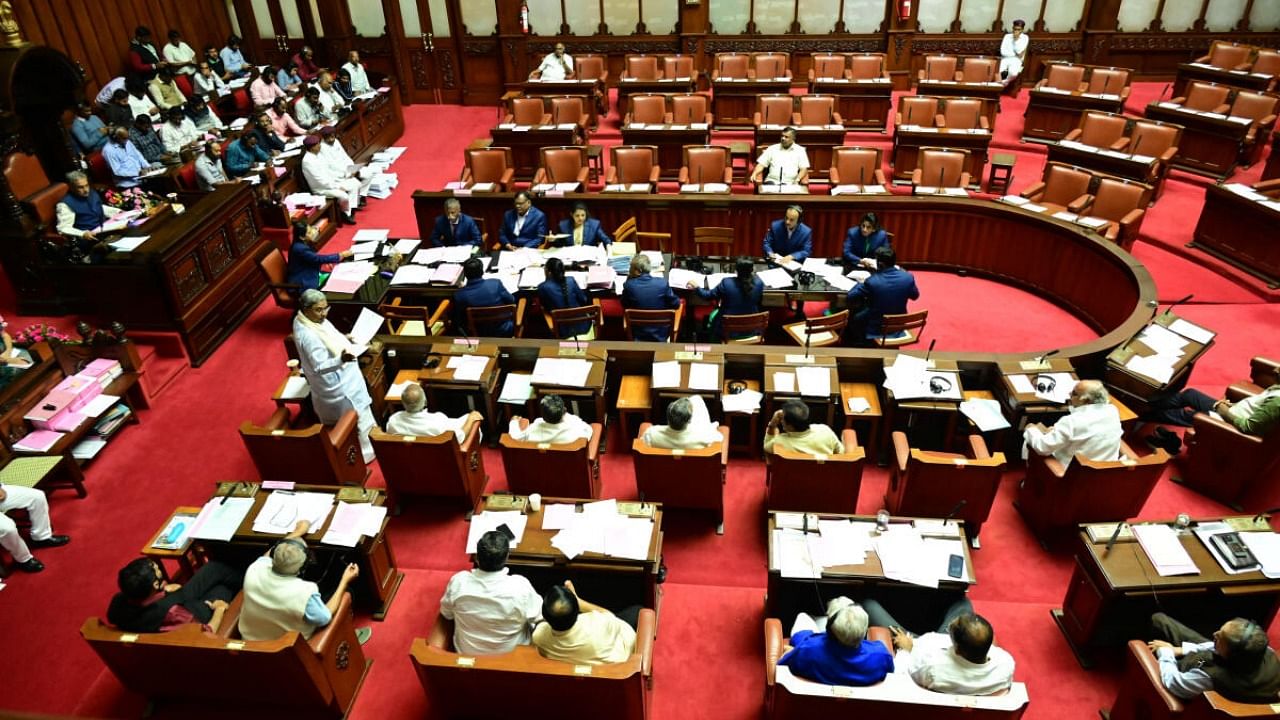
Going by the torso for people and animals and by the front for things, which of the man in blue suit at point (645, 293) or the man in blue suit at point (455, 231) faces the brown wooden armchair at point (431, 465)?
the man in blue suit at point (455, 231)

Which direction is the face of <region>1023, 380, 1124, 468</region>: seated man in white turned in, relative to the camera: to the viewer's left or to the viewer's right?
to the viewer's left

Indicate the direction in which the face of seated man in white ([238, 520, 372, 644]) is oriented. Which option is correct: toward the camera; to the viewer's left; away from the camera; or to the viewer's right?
away from the camera

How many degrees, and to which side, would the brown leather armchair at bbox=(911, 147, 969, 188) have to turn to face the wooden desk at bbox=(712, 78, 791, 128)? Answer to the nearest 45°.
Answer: approximately 135° to its right

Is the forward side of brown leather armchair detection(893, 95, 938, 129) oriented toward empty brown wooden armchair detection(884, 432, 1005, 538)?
yes

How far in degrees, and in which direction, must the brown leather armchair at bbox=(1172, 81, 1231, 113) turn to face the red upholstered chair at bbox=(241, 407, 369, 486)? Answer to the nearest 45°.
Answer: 0° — it already faces it

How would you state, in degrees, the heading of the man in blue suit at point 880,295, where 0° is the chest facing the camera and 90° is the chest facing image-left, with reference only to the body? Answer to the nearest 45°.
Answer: approximately 135°

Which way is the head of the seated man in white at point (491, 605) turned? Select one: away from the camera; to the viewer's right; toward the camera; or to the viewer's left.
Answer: away from the camera

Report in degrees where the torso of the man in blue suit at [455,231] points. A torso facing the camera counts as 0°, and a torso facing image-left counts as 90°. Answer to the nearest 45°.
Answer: approximately 0°

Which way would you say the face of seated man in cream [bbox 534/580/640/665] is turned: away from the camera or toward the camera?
away from the camera

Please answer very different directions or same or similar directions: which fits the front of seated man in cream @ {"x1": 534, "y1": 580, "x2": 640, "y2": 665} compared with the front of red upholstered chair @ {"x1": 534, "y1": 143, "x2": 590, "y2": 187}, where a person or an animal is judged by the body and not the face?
very different directions

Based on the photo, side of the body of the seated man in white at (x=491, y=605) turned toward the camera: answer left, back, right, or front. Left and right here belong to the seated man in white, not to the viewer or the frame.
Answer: back

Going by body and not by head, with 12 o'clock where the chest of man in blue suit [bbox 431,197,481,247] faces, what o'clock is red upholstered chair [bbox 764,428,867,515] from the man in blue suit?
The red upholstered chair is roughly at 11 o'clock from the man in blue suit.
